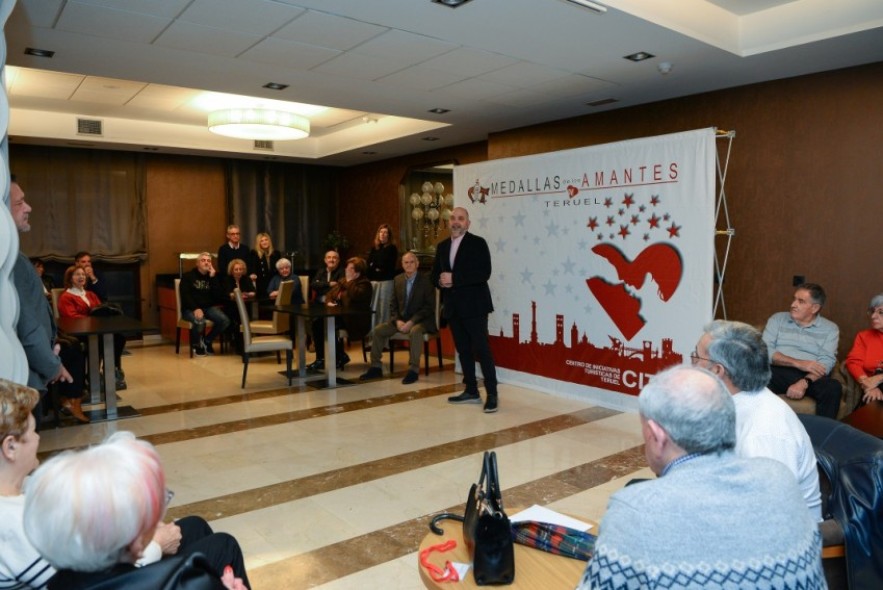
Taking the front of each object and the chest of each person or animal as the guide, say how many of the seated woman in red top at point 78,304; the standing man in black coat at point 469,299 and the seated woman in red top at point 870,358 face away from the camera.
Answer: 0

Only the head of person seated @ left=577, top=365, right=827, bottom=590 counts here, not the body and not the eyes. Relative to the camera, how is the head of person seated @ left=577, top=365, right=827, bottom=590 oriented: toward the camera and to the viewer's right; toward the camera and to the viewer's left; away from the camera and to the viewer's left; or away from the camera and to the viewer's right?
away from the camera and to the viewer's left

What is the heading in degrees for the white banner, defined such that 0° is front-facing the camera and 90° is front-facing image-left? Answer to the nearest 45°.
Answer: approximately 45°

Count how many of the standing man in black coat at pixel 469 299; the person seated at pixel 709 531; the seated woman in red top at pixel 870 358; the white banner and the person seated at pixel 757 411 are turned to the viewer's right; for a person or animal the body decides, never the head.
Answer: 0

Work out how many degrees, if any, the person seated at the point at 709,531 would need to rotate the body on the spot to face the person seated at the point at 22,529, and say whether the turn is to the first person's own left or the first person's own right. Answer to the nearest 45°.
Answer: approximately 45° to the first person's own left

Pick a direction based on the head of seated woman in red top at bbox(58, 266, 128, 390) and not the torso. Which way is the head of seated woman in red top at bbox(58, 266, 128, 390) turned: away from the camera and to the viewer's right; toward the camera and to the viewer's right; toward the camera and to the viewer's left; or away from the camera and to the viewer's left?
toward the camera and to the viewer's right

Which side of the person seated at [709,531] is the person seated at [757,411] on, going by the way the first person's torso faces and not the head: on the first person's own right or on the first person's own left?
on the first person's own right

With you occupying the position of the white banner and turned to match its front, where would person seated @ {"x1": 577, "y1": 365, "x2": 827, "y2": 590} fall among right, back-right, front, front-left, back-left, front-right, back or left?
front-left

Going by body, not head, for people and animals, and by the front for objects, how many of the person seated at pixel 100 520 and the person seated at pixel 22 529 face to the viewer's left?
0

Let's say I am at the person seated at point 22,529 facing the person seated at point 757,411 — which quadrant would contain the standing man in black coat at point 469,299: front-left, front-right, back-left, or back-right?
front-left

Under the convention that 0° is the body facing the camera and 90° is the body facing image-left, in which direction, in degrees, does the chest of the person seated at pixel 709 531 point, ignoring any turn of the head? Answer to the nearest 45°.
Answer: approximately 135°

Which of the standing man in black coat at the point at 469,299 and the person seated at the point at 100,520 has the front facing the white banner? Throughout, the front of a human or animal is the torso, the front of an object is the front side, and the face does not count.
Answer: the person seated

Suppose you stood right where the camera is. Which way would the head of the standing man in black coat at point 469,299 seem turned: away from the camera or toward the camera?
toward the camera

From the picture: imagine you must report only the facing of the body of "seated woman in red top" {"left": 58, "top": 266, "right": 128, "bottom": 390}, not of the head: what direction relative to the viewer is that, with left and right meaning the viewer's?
facing the viewer and to the right of the viewer

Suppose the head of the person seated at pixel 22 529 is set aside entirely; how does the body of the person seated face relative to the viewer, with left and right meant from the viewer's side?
facing away from the viewer and to the right of the viewer

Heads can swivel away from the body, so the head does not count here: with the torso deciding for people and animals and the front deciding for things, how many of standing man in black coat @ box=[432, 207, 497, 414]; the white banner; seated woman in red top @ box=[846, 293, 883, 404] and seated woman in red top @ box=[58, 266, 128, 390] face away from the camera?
0

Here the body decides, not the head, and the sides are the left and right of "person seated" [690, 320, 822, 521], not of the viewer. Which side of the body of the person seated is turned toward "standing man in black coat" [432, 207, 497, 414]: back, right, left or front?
front

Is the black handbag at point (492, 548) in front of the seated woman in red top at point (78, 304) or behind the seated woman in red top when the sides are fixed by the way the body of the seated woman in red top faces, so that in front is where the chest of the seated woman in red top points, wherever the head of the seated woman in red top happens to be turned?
in front

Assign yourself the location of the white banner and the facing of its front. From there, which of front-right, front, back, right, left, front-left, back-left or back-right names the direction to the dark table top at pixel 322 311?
front-right

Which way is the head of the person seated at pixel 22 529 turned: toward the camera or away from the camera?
away from the camera
